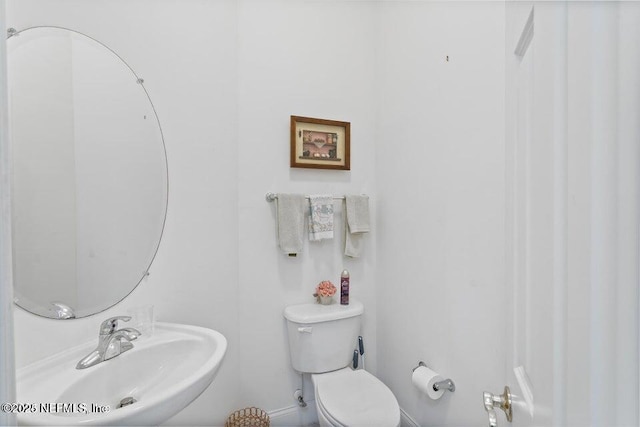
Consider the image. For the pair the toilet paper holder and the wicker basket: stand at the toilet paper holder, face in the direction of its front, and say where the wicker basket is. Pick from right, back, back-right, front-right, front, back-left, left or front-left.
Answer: front-right

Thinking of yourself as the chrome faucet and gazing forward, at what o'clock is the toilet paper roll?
The toilet paper roll is roughly at 11 o'clock from the chrome faucet.

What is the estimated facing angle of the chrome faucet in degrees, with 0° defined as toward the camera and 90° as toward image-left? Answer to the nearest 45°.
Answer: approximately 315°

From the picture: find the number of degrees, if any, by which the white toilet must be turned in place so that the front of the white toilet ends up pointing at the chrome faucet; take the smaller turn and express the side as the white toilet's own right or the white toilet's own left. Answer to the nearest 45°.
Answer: approximately 90° to the white toilet's own right
